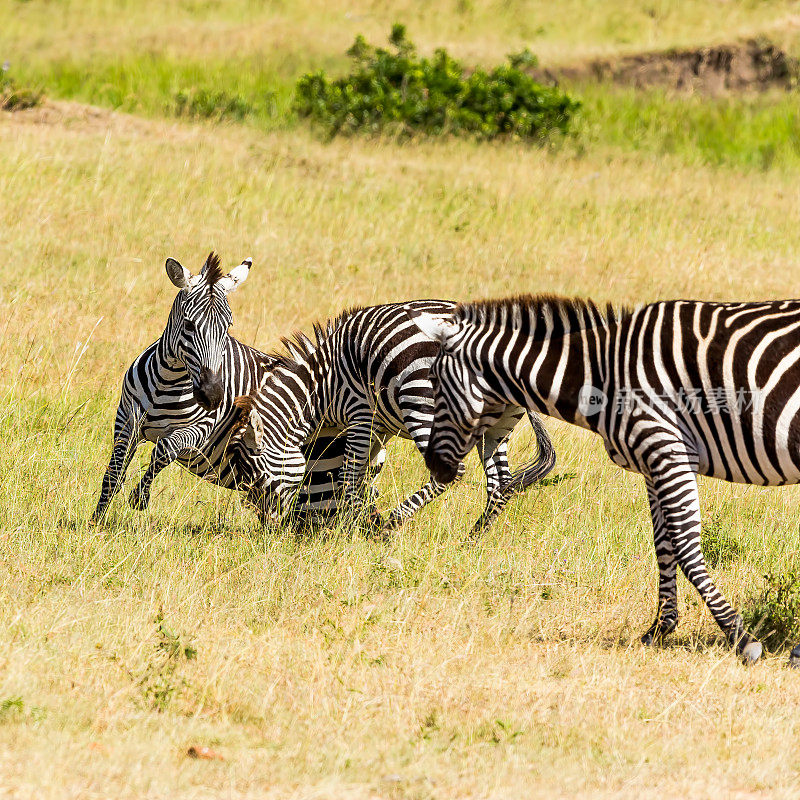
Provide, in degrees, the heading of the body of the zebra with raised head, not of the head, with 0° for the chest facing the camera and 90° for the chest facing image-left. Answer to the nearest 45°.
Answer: approximately 45°

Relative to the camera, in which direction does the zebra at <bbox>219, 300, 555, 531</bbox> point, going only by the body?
to the viewer's left

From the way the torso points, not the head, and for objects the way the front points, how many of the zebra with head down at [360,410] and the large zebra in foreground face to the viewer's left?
2

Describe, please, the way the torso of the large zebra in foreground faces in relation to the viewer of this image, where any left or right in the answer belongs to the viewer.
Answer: facing to the left of the viewer

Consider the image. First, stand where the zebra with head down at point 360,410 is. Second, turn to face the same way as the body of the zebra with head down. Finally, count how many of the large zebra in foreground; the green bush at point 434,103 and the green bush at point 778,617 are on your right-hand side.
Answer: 1
